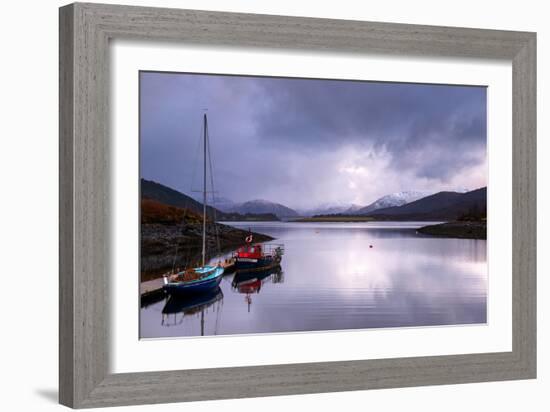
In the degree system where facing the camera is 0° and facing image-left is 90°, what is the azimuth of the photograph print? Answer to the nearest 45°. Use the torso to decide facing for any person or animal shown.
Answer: approximately 315°
